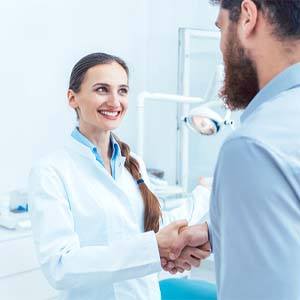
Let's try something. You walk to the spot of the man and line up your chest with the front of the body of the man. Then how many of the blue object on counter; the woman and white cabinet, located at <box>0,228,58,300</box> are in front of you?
3

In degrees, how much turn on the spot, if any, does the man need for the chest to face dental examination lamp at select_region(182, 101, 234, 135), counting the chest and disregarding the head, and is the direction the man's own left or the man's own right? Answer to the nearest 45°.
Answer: approximately 45° to the man's own right

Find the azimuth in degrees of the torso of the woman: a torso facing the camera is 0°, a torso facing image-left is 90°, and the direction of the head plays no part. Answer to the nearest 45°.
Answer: approximately 315°

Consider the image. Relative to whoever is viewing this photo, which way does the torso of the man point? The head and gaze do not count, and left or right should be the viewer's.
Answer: facing away from the viewer and to the left of the viewer

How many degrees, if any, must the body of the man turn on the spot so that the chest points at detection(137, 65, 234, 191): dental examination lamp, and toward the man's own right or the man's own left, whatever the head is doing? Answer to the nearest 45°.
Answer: approximately 45° to the man's own right

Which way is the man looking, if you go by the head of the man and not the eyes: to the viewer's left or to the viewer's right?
to the viewer's left

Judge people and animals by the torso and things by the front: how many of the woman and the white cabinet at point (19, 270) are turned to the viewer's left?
0

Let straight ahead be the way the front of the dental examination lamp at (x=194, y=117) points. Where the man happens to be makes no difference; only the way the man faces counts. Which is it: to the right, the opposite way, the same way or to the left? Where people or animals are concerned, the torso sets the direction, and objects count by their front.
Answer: to the right

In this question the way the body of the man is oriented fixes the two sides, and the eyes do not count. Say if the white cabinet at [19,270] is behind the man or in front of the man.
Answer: in front

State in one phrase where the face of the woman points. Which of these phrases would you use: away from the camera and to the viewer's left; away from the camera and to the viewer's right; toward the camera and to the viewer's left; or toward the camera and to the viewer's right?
toward the camera and to the viewer's right

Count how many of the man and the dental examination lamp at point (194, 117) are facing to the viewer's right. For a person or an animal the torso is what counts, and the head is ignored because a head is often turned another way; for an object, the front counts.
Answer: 0

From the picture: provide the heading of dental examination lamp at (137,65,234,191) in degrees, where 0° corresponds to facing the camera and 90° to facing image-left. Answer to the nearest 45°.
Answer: approximately 45°
